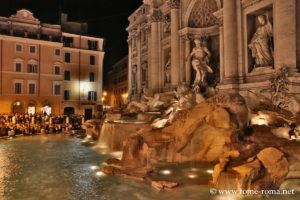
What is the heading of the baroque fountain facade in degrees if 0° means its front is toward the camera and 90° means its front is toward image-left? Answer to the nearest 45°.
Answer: approximately 45°

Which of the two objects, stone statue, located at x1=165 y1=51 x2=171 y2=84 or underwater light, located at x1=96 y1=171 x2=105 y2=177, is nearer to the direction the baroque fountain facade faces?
the underwater light

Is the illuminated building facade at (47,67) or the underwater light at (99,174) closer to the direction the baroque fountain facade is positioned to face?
the underwater light

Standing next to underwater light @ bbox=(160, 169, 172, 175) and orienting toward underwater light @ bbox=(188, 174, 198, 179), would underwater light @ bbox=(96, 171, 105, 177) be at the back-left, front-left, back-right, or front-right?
back-right

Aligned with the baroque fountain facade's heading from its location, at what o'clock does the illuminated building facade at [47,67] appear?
The illuminated building facade is roughly at 3 o'clock from the baroque fountain facade.

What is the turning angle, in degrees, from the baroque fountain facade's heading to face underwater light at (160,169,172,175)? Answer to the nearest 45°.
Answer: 0° — it already faces it

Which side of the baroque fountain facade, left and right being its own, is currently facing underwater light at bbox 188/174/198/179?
front

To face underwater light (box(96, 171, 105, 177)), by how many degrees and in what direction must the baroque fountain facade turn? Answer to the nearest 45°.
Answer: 0° — it already faces it
